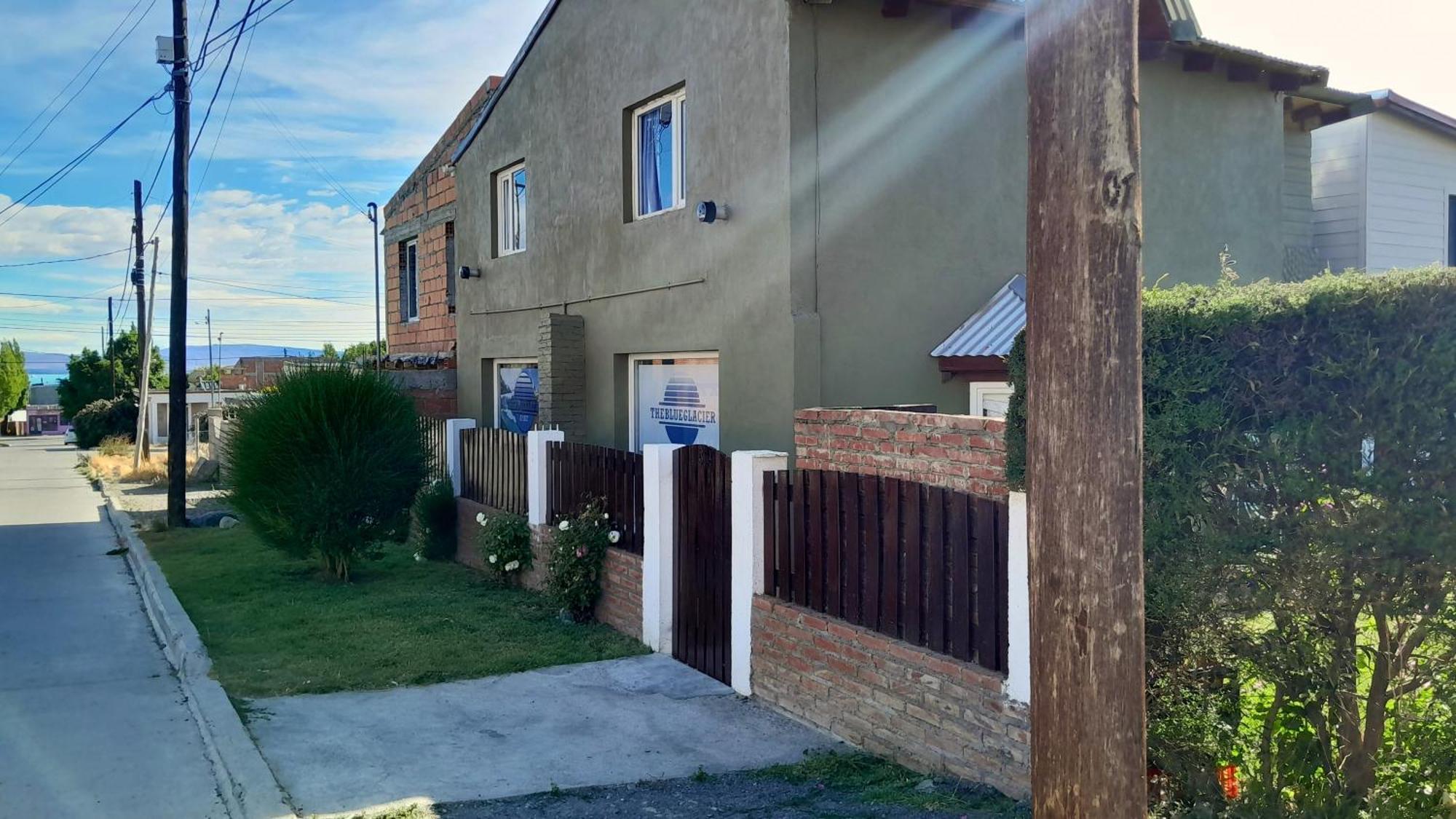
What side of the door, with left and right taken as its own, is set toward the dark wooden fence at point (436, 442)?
right

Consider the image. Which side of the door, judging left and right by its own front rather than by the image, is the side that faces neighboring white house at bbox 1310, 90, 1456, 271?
back

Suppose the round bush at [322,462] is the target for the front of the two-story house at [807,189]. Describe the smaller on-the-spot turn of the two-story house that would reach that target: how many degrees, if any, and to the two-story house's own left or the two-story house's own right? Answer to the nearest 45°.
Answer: approximately 45° to the two-story house's own right

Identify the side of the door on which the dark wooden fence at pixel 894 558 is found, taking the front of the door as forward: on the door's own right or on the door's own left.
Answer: on the door's own left

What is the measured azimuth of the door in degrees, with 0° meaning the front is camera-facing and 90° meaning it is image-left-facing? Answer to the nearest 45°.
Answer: approximately 45°

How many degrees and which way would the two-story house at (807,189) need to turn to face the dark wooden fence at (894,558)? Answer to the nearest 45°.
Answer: approximately 45° to its left

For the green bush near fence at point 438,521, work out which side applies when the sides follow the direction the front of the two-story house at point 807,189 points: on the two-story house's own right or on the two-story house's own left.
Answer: on the two-story house's own right

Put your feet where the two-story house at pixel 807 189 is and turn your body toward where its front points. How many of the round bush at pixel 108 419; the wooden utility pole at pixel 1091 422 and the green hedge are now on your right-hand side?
1

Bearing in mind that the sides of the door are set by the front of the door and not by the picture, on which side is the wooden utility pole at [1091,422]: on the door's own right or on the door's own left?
on the door's own left

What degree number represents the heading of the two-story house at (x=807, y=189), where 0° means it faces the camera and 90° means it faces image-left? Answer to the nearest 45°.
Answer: approximately 45°

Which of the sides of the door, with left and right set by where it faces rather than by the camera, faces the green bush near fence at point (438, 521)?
right
